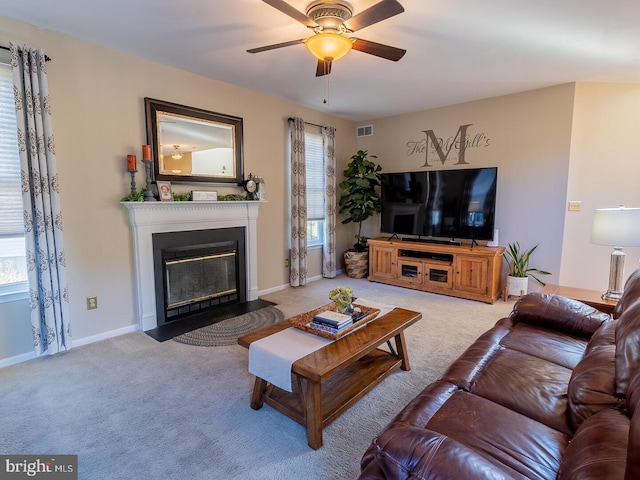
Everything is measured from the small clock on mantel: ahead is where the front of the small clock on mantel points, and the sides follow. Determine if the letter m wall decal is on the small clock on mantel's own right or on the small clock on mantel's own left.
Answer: on the small clock on mantel's own left

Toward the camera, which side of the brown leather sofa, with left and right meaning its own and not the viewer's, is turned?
left

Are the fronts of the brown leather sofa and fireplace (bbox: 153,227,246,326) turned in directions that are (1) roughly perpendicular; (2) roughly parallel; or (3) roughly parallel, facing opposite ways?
roughly parallel, facing opposite ways

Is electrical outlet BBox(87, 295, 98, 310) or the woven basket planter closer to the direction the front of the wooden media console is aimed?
the electrical outlet

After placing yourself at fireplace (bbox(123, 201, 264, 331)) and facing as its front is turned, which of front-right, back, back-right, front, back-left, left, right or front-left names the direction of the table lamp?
front

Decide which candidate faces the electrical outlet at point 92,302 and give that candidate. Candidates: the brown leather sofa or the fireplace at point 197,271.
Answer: the brown leather sofa

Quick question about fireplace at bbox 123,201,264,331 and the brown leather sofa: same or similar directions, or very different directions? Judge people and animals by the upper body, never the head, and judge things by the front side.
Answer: very different directions

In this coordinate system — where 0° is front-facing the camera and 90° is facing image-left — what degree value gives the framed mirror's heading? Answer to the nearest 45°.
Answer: approximately 315°

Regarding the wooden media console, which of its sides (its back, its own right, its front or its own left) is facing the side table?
left

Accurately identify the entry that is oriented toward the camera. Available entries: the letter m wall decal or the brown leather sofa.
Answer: the letter m wall decal

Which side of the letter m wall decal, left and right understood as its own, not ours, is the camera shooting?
front

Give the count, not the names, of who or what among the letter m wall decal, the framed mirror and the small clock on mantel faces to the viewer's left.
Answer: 0

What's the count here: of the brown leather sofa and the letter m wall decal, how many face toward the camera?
1

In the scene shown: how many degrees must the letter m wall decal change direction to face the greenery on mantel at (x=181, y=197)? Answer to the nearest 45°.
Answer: approximately 45° to its right

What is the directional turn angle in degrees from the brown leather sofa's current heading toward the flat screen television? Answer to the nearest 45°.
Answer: approximately 90° to its right

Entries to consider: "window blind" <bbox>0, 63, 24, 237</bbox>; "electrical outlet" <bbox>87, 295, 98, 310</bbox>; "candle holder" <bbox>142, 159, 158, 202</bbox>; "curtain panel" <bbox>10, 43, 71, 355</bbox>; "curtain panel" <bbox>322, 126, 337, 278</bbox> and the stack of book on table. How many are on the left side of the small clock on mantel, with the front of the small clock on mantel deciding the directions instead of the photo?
1

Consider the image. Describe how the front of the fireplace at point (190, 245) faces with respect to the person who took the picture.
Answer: facing the viewer and to the right of the viewer

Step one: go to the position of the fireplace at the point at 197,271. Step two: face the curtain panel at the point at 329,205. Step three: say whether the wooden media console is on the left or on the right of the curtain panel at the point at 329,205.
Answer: right

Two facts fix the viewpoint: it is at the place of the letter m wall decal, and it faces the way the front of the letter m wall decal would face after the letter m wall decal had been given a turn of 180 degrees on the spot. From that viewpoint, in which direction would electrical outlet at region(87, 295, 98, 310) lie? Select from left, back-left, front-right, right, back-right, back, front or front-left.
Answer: back-left

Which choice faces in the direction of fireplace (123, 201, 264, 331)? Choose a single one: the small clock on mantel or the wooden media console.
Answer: the wooden media console
